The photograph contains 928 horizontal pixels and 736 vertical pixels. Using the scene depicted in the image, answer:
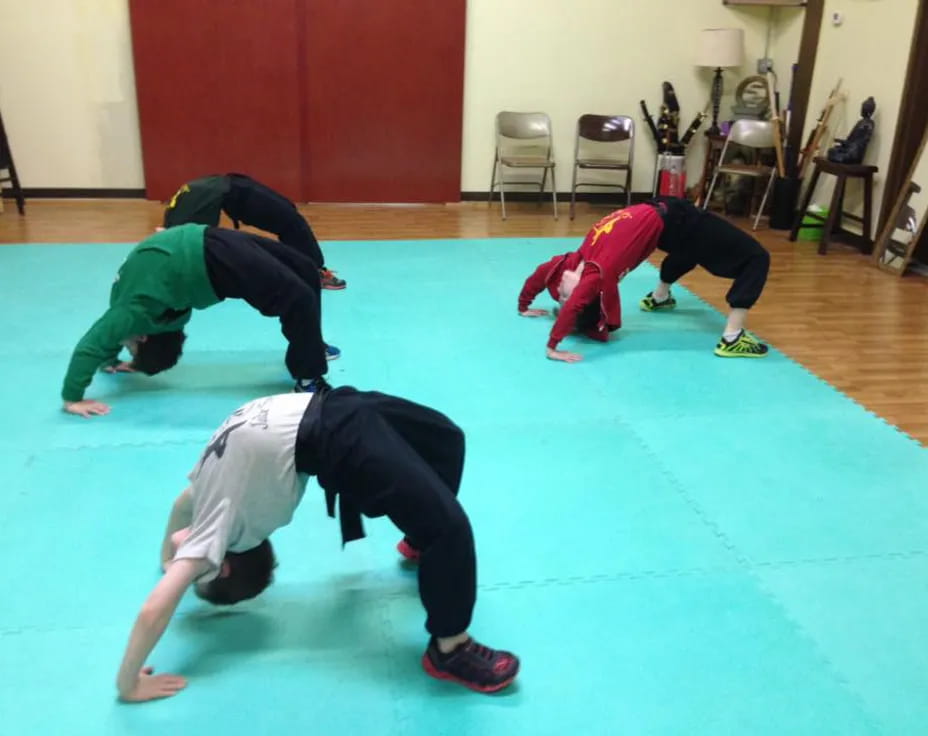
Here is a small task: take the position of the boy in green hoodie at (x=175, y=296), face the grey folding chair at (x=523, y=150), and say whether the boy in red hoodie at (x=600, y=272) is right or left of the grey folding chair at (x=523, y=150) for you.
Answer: right

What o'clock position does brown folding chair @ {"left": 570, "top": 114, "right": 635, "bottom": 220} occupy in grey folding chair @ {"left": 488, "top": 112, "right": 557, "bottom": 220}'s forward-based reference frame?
brown folding chair @ {"left": 570, "top": 114, "right": 635, "bottom": 220} is roughly at 9 o'clock from grey folding chair @ {"left": 488, "top": 112, "right": 557, "bottom": 220}.

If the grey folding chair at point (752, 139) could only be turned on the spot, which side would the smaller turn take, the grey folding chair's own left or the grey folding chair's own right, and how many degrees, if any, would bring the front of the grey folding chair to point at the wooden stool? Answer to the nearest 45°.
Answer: approximately 90° to the grey folding chair's own left

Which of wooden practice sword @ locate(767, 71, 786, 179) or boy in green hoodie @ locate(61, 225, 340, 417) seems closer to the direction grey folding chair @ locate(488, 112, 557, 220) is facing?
the boy in green hoodie

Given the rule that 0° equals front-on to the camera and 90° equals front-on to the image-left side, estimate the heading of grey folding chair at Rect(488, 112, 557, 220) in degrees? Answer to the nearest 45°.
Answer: approximately 0°

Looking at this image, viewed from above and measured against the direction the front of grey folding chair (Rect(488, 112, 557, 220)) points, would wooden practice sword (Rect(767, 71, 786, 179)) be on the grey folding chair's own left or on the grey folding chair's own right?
on the grey folding chair's own left

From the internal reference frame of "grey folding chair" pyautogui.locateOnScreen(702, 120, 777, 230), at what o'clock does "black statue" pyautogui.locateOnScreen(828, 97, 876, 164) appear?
The black statue is roughly at 9 o'clock from the grey folding chair.

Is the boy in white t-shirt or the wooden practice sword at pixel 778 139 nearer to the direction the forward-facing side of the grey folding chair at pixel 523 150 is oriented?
the boy in white t-shirt

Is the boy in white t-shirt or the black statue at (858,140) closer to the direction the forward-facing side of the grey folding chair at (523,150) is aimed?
the boy in white t-shirt

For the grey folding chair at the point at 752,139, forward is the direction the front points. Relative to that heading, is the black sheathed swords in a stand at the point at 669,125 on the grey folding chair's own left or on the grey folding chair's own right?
on the grey folding chair's own right

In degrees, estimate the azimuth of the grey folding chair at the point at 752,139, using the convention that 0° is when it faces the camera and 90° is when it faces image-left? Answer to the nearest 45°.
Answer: approximately 45°
